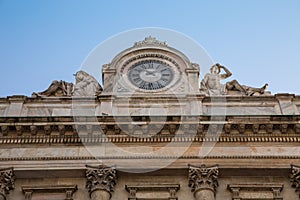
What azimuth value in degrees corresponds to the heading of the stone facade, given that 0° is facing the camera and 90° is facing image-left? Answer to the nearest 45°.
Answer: approximately 0°
